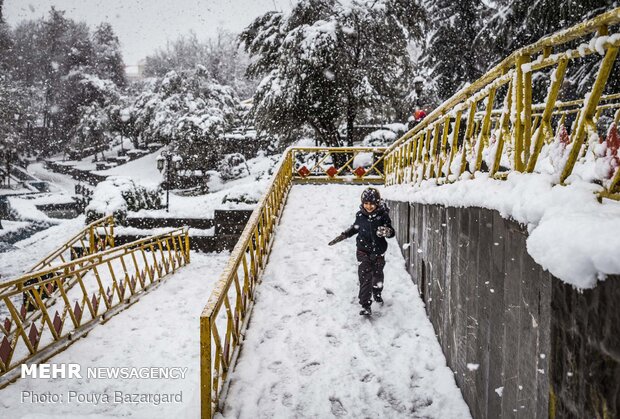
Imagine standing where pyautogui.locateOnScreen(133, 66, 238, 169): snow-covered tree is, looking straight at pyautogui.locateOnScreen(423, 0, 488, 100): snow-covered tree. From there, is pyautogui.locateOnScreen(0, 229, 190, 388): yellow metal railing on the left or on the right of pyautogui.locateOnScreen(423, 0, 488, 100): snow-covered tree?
right

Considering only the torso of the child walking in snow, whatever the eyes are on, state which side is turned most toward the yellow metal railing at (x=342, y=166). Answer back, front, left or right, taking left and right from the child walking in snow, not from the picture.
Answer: back

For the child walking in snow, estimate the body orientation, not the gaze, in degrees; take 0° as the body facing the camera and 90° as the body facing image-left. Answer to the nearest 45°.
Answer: approximately 0°

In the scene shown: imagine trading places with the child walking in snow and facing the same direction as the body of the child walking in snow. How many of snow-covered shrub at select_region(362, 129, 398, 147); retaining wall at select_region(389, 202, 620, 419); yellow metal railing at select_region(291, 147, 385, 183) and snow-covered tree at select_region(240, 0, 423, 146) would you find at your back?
3

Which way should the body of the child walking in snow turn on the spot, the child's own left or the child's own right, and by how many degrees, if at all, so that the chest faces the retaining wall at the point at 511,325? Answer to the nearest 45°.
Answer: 0° — they already face it

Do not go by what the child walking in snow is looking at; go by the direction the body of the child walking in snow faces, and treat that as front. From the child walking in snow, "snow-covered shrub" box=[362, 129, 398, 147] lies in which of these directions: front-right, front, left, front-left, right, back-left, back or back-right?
back

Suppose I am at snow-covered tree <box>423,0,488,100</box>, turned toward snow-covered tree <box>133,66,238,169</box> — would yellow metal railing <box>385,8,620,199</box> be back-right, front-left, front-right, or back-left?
back-left

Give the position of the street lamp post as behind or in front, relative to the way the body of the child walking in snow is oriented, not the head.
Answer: behind

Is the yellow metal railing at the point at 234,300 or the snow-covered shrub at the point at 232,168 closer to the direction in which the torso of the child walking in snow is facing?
the yellow metal railing

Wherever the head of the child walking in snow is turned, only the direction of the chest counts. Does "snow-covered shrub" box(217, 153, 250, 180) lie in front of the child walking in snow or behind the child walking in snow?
behind

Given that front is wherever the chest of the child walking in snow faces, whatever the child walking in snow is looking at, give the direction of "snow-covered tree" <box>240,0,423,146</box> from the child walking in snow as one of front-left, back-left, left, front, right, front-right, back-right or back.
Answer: back
